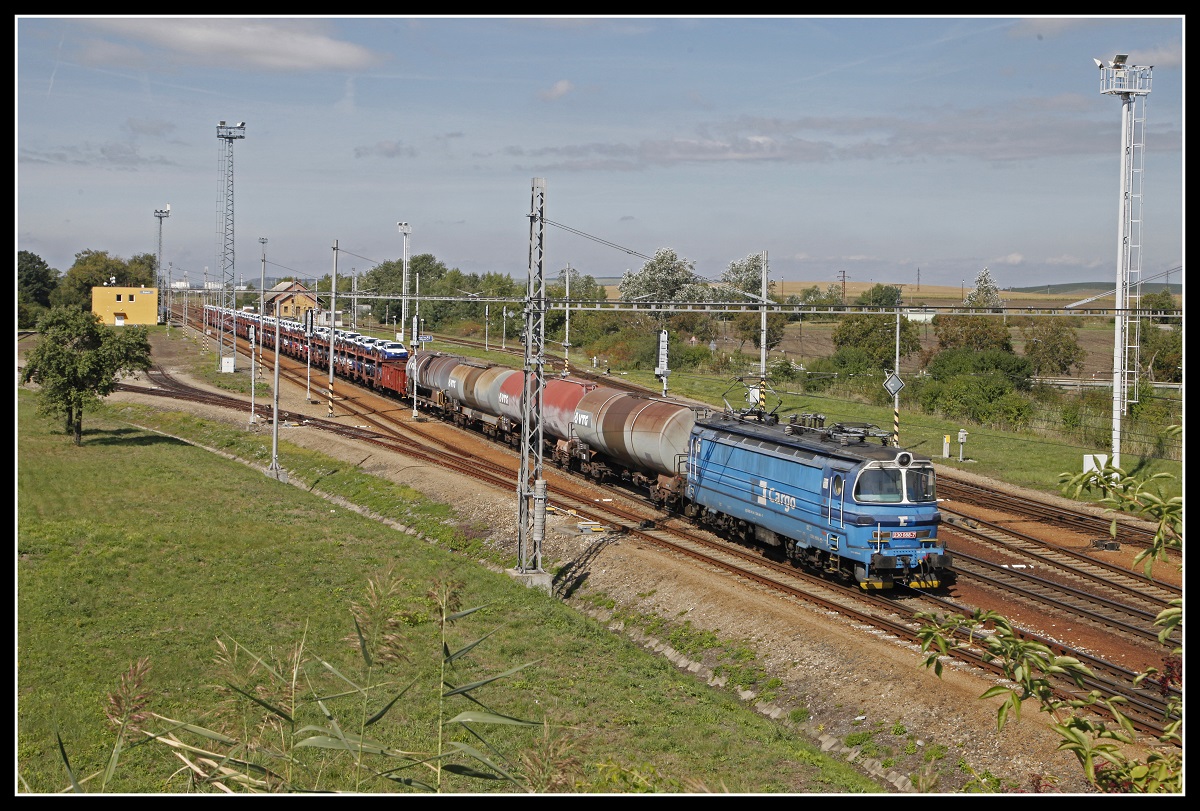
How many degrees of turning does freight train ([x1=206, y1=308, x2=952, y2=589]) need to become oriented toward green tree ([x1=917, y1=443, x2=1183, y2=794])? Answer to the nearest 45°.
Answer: approximately 45° to its right

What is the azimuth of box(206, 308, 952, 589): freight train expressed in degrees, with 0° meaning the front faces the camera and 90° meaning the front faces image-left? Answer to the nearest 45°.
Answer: approximately 315°

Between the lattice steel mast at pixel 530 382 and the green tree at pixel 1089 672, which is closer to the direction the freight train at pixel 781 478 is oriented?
the green tree
